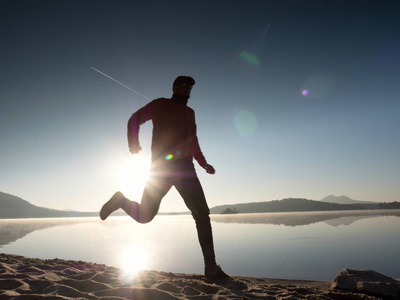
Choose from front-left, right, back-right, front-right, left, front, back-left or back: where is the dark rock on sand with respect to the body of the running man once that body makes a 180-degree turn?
back-right

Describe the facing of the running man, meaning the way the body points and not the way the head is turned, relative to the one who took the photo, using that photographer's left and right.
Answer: facing the viewer and to the right of the viewer
